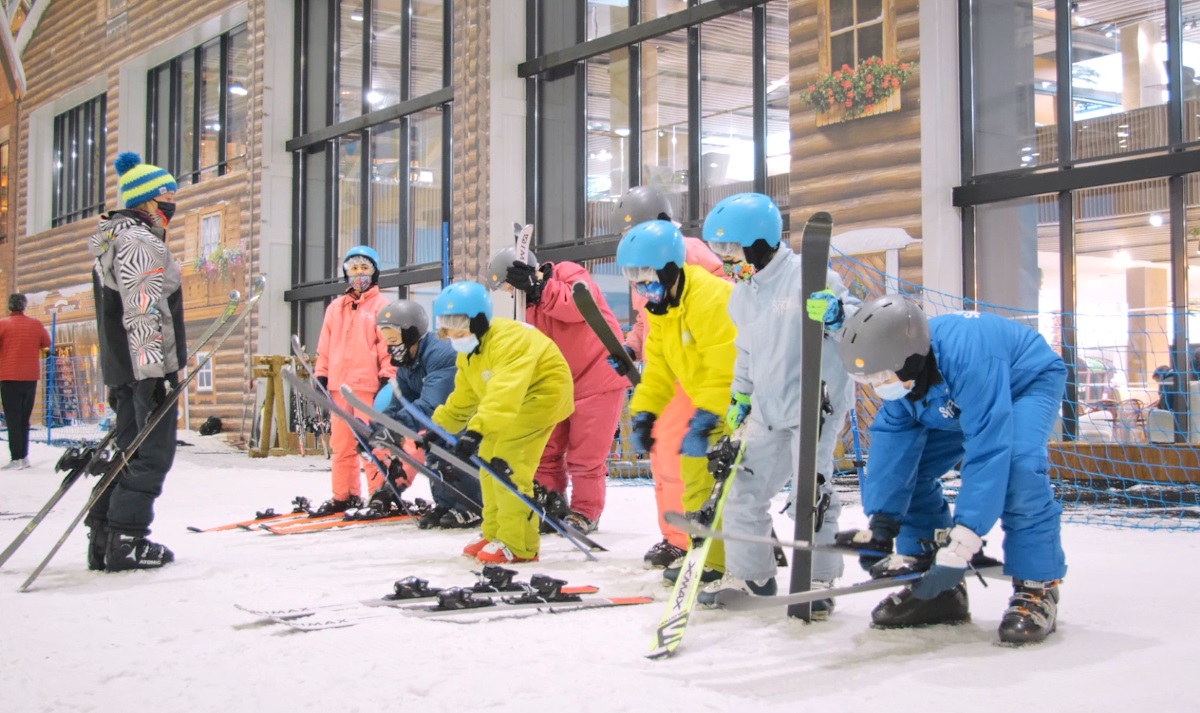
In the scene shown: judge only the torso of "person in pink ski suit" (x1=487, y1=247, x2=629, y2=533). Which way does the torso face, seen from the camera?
to the viewer's left

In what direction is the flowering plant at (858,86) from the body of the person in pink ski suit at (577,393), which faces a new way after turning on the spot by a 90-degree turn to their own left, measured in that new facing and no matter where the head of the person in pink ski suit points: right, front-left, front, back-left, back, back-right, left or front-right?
back-left

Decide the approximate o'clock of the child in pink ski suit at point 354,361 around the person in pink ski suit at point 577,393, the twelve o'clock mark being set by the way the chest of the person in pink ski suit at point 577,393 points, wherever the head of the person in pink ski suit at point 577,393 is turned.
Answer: the child in pink ski suit at point 354,361 is roughly at 1 o'clock from the person in pink ski suit at point 577,393.
